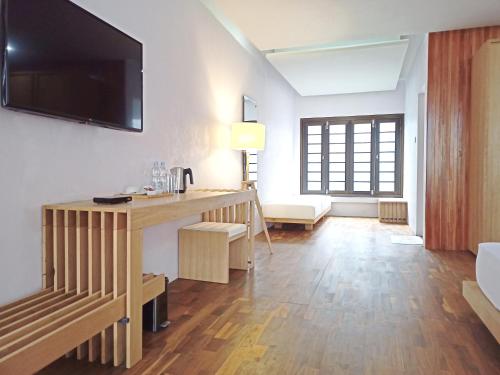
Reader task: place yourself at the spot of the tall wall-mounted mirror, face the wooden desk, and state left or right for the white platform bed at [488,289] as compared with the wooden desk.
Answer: left

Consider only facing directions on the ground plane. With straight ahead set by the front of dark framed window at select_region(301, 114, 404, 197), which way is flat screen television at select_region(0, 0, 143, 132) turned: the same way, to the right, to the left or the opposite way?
to the left

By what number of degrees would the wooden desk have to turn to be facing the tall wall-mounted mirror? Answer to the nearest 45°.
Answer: approximately 90° to its left

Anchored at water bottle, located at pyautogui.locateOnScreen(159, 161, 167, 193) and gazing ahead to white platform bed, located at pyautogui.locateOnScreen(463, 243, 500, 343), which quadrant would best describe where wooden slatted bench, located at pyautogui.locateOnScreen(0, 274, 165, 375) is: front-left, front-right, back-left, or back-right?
front-right

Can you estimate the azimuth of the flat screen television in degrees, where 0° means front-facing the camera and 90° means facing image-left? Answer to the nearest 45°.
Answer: approximately 315°

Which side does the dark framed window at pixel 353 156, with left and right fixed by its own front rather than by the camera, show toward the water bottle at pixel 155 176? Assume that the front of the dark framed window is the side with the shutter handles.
front

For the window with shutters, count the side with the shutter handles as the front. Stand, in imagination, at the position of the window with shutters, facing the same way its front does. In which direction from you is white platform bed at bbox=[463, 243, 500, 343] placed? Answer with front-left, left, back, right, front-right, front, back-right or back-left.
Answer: front

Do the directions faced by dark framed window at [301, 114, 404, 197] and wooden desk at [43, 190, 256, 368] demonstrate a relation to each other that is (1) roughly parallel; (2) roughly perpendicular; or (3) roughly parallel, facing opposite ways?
roughly perpendicular

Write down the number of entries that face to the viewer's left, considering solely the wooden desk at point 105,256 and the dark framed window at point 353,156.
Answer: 0

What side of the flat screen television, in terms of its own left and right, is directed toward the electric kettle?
left

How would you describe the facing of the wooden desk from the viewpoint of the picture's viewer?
facing the viewer and to the right of the viewer

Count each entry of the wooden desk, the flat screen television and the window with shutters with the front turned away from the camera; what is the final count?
0

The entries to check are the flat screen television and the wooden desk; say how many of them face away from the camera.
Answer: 0

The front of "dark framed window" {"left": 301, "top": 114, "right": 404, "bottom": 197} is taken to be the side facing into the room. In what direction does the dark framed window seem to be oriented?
toward the camera

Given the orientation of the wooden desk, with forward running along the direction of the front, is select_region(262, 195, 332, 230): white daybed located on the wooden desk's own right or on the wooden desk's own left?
on the wooden desk's own left
